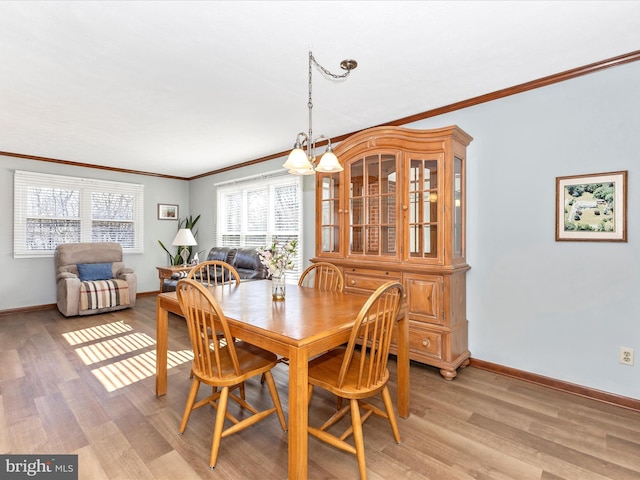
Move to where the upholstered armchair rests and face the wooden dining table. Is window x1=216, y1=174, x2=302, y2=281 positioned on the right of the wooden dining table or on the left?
left

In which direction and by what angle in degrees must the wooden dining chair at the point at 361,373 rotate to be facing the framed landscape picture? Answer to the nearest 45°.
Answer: approximately 90° to its right

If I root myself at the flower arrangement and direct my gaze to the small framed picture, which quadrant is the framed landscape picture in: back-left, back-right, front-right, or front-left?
back-right

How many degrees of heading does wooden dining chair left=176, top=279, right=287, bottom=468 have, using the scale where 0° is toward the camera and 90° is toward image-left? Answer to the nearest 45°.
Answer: approximately 225°

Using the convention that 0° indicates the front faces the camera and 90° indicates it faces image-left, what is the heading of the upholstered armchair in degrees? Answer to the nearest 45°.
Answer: approximately 315°

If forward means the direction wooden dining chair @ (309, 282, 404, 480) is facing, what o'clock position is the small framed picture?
The small framed picture is roughly at 12 o'clock from the wooden dining chair.
